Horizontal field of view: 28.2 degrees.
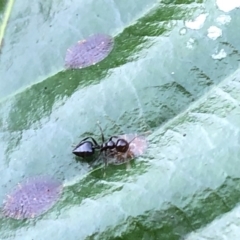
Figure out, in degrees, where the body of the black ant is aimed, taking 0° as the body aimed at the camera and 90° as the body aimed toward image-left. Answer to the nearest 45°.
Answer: approximately 270°
